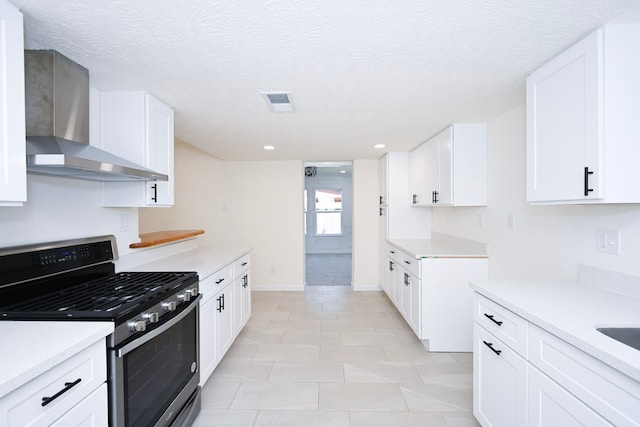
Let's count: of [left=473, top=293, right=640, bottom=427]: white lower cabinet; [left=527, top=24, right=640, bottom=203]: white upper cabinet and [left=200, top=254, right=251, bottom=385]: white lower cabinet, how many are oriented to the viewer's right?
1

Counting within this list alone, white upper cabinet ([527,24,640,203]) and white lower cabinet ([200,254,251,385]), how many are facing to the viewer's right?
1

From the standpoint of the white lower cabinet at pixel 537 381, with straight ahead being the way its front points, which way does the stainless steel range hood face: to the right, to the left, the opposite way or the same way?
the opposite way

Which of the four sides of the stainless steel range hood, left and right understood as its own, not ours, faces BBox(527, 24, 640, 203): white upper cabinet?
front

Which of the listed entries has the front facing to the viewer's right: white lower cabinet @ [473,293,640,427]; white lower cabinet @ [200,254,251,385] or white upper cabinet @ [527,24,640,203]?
white lower cabinet @ [200,254,251,385]

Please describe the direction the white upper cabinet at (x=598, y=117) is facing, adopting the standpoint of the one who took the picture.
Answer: facing the viewer and to the left of the viewer

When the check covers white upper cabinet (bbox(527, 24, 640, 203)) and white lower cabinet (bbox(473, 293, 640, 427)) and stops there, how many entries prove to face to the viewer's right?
0

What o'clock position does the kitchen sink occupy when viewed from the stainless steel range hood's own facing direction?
The kitchen sink is roughly at 12 o'clock from the stainless steel range hood.

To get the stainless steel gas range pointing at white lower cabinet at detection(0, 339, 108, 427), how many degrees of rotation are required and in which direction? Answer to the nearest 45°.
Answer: approximately 45° to its right

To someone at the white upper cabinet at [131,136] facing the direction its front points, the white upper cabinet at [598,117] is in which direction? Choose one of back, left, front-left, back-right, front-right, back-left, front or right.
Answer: front

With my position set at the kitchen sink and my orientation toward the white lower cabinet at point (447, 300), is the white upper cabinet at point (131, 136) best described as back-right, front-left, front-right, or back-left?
front-left

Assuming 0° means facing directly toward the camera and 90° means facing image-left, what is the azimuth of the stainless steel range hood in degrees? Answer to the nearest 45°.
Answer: approximately 315°

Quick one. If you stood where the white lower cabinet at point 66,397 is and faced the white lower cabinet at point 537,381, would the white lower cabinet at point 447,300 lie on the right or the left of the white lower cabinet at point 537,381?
left

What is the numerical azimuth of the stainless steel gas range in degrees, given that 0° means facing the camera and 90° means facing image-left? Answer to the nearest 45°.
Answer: approximately 315°
